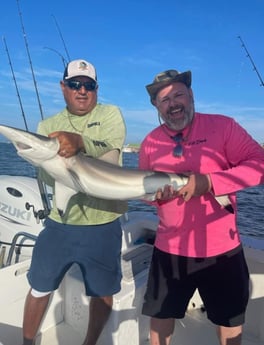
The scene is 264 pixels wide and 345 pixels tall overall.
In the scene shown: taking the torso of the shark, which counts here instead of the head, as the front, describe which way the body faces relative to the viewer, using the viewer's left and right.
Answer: facing to the left of the viewer

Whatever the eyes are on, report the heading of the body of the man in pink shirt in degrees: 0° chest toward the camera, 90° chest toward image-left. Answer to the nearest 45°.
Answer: approximately 0°

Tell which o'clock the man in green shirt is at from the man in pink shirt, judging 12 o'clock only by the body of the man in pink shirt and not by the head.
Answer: The man in green shirt is roughly at 3 o'clock from the man in pink shirt.

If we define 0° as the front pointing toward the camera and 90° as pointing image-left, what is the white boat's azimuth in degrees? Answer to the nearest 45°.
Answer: approximately 315°

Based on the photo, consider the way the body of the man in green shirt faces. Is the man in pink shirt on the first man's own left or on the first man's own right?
on the first man's own left
